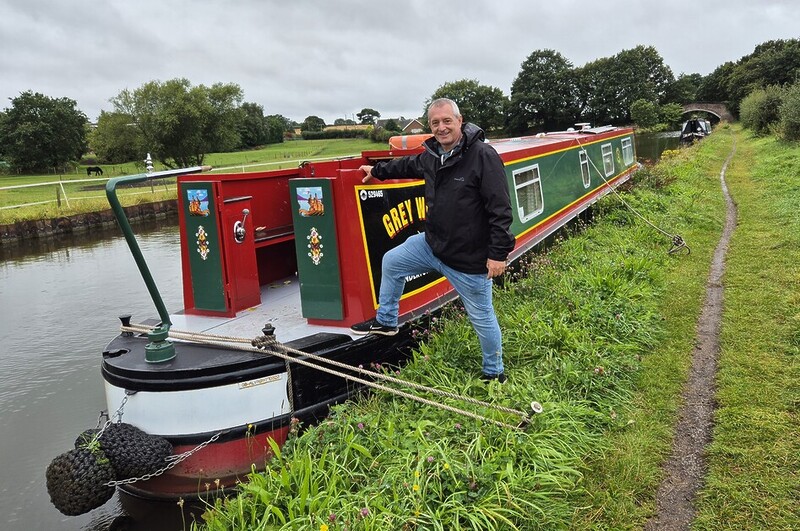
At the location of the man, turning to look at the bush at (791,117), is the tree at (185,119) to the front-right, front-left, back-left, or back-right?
front-left

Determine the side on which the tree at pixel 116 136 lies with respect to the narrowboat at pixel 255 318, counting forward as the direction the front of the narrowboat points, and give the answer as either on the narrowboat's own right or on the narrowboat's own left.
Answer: on the narrowboat's own left

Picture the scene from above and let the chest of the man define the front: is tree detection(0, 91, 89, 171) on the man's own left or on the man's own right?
on the man's own right

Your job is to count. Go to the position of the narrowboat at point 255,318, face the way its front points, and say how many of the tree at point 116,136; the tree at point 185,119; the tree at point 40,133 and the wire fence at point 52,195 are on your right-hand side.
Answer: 0

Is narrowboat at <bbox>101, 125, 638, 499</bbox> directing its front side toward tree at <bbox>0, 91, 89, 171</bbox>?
no

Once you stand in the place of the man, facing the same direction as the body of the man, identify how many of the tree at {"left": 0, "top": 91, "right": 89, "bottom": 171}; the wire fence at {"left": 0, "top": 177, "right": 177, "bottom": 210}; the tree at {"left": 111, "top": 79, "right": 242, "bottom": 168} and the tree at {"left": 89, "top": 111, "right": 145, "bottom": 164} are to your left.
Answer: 0

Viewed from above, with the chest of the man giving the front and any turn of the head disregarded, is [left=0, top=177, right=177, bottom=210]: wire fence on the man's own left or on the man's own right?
on the man's own right

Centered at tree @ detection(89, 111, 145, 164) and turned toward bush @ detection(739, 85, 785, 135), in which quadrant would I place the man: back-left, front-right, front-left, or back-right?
front-right

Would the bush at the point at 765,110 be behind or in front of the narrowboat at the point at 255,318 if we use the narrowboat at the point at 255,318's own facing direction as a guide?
in front

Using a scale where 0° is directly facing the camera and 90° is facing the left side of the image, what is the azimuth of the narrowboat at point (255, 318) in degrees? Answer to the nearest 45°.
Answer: approximately 225°

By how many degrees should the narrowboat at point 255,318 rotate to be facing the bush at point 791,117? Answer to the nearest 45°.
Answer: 0° — it already faces it

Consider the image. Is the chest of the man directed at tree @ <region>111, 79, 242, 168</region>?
no

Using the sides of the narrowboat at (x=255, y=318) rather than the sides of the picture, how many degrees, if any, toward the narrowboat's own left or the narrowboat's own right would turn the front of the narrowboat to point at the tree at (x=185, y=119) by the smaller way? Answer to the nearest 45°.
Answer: approximately 45° to the narrowboat's own left

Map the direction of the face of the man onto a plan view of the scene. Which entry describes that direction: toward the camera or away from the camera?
toward the camera
